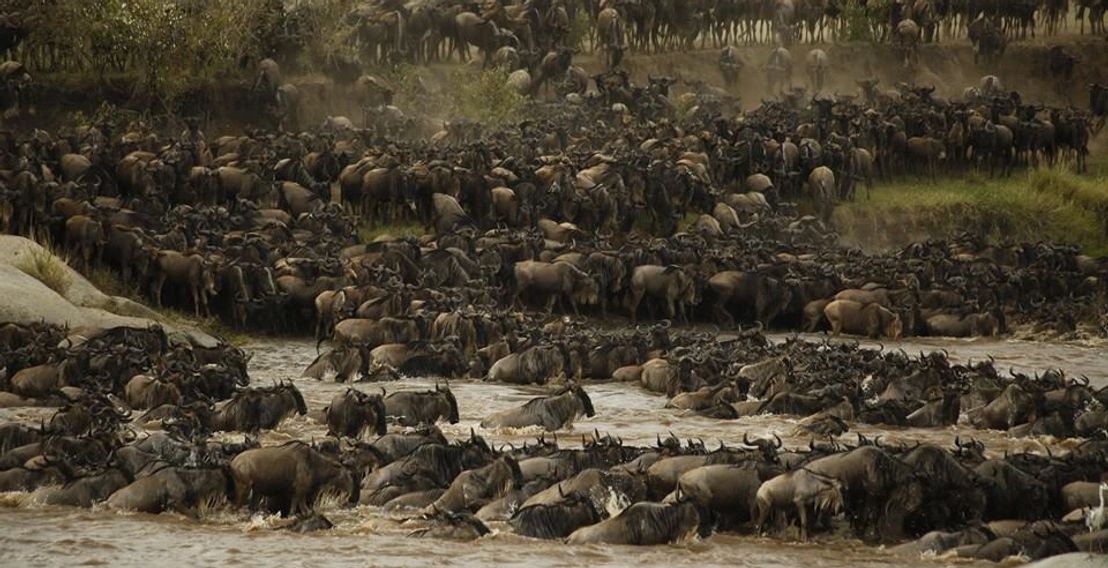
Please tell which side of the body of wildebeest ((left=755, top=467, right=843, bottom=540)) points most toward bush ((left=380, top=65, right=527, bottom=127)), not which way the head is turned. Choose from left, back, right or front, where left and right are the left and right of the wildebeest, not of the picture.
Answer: left

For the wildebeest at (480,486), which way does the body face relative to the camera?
to the viewer's right

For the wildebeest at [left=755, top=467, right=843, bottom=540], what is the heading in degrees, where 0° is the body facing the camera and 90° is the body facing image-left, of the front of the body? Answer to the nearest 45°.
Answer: approximately 270°

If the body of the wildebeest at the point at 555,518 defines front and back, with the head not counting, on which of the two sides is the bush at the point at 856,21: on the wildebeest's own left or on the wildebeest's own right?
on the wildebeest's own left

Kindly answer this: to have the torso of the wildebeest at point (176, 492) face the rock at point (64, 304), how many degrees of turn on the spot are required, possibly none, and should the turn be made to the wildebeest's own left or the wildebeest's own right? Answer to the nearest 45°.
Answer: approximately 90° to the wildebeest's own left

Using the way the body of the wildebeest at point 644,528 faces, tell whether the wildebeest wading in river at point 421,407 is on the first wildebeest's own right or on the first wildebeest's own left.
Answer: on the first wildebeest's own left

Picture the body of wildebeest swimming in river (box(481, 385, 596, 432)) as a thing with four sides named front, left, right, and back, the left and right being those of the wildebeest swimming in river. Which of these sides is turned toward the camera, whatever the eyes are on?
right

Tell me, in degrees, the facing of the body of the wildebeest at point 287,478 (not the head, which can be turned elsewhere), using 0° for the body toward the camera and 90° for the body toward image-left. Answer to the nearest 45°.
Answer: approximately 270°

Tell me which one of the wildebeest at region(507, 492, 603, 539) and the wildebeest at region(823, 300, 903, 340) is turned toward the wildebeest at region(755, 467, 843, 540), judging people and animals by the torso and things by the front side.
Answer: the wildebeest at region(507, 492, 603, 539)

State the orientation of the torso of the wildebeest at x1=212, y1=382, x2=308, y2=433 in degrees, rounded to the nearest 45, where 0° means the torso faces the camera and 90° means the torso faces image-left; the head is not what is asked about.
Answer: approximately 270°

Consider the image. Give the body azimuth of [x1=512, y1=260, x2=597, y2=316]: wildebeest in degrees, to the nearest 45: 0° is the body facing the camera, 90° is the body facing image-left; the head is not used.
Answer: approximately 270°
